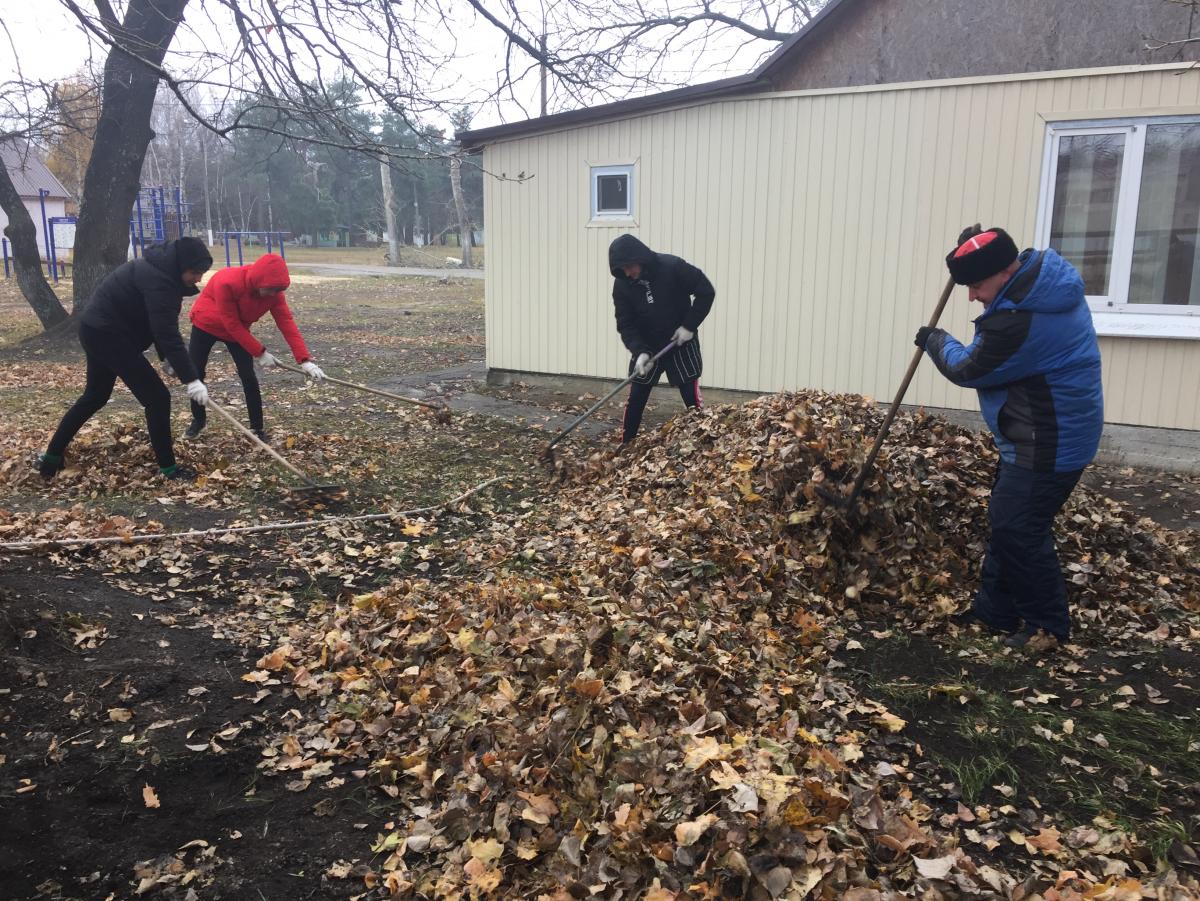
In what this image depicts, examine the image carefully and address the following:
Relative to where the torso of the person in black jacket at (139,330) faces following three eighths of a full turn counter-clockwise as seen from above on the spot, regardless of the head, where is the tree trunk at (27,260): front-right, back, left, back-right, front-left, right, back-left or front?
front-right

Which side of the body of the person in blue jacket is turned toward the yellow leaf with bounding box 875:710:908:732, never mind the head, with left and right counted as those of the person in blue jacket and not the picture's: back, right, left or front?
left

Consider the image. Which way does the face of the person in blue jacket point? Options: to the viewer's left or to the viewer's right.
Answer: to the viewer's left

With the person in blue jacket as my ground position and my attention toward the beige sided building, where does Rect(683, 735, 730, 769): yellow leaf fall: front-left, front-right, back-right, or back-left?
back-left

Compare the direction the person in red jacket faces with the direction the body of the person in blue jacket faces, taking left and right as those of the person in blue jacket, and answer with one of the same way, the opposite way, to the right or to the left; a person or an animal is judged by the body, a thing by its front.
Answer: the opposite way

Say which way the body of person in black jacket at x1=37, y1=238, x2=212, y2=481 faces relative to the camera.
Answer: to the viewer's right

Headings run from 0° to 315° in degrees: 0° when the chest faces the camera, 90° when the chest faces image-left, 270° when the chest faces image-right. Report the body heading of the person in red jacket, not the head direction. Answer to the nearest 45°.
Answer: approximately 315°

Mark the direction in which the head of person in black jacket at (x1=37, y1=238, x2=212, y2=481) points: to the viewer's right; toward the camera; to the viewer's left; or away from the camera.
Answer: to the viewer's right

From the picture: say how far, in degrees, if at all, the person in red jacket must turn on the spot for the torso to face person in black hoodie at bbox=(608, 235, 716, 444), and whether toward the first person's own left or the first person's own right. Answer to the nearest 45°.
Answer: approximately 45° to the first person's own left

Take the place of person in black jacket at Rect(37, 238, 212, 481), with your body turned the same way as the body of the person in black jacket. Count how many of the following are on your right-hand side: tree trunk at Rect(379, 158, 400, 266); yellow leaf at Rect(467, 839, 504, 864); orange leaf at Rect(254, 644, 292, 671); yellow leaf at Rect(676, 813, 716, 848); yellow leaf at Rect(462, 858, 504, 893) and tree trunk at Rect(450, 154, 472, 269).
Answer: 4

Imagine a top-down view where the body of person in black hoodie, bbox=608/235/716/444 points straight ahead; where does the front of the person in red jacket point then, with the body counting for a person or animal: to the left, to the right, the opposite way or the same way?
to the left

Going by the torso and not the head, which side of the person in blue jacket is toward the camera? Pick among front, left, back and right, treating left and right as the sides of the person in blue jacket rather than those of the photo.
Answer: left

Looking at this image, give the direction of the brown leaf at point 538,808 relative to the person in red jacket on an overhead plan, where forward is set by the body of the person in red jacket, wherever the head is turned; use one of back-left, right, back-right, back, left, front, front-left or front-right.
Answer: front-right

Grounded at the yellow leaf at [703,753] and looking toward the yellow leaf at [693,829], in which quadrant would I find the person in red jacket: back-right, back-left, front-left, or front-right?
back-right
